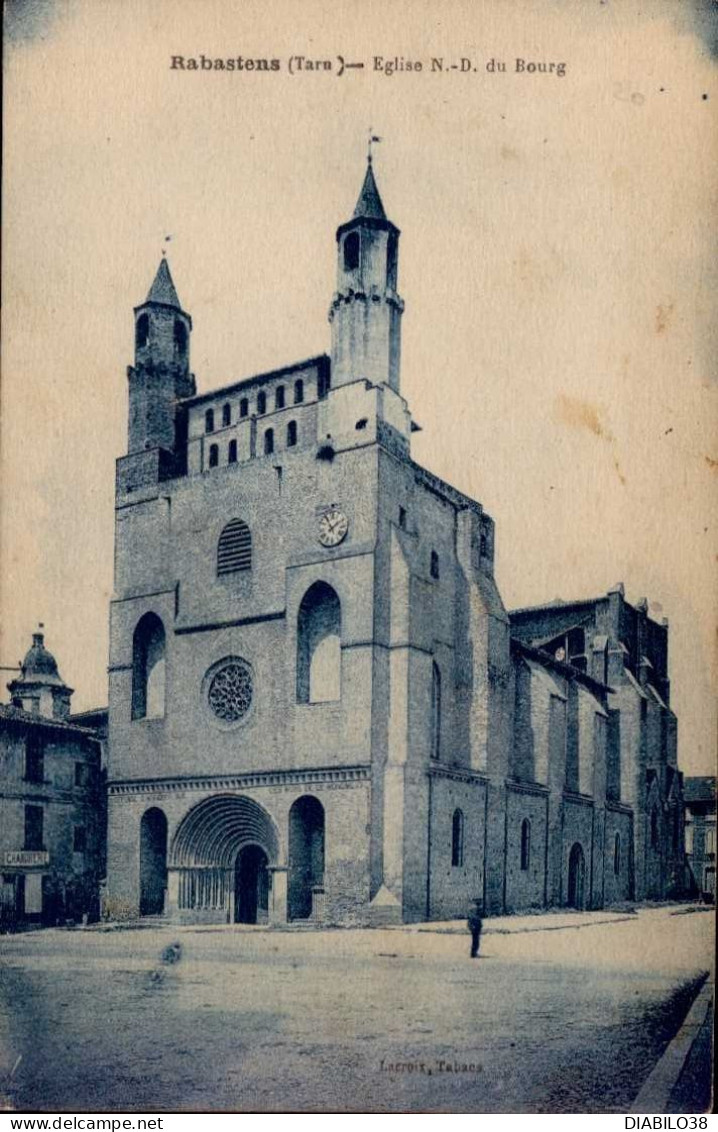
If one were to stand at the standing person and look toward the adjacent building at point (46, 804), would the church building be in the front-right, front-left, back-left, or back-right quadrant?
front-right

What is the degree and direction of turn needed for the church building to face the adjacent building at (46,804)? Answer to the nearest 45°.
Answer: approximately 45° to its right

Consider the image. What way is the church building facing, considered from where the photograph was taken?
facing the viewer and to the left of the viewer

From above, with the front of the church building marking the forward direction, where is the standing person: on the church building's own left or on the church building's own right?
on the church building's own left
